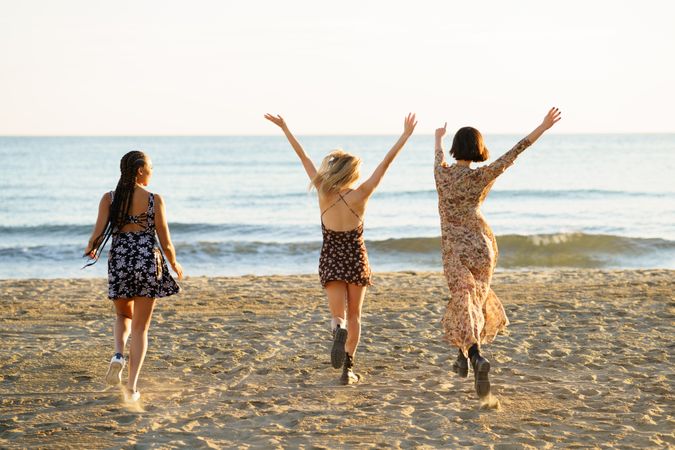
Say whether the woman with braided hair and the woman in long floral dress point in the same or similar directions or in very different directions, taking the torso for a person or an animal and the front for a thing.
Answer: same or similar directions

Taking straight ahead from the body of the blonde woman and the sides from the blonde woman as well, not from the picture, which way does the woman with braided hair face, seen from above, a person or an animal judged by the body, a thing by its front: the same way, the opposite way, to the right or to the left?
the same way

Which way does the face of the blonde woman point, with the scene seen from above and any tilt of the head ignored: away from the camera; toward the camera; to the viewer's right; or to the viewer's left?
away from the camera

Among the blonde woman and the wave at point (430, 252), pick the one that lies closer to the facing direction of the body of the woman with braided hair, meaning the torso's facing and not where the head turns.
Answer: the wave

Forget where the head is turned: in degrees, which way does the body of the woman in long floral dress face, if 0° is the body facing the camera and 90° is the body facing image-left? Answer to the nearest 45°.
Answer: approximately 180°

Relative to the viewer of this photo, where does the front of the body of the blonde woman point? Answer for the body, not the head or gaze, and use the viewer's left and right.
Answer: facing away from the viewer

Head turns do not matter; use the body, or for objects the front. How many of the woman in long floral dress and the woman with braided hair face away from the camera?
2

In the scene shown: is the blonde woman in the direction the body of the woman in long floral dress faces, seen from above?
no

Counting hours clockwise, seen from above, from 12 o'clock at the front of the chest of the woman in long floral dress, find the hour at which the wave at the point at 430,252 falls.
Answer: The wave is roughly at 12 o'clock from the woman in long floral dress.

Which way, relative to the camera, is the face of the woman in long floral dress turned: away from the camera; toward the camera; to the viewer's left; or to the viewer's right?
away from the camera

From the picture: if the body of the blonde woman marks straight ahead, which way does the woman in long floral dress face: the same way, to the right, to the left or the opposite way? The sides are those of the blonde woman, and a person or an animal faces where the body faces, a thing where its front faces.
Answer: the same way

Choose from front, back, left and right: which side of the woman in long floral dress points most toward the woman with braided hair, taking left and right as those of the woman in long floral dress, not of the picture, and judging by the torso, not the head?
left

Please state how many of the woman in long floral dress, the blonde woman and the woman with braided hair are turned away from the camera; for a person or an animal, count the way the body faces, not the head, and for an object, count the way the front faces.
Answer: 3

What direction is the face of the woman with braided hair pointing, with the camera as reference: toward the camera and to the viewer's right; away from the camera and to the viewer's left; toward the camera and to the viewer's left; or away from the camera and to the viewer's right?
away from the camera and to the viewer's right

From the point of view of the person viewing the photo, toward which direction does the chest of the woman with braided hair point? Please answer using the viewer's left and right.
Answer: facing away from the viewer

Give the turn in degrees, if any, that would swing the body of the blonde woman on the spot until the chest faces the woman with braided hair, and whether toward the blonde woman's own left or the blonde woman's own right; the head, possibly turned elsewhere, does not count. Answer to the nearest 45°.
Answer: approximately 90° to the blonde woman's own left
